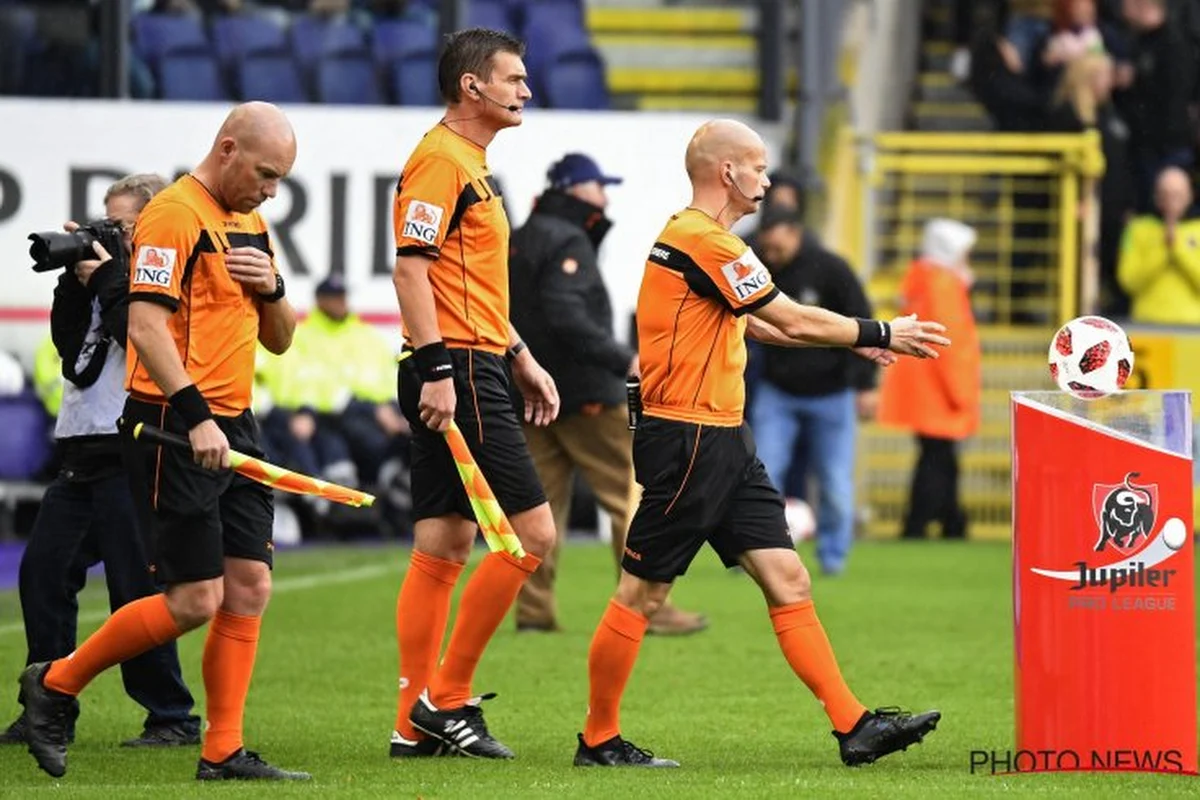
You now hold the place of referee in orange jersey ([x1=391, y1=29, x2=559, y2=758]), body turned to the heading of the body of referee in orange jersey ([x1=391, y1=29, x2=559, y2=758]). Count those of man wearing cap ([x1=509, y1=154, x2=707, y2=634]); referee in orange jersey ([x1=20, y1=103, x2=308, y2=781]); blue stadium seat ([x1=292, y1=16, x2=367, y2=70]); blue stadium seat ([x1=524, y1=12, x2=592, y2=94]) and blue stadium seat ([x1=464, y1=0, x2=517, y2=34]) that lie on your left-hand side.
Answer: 4

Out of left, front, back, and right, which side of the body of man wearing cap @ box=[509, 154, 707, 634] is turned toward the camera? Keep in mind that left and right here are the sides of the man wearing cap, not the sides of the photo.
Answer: right

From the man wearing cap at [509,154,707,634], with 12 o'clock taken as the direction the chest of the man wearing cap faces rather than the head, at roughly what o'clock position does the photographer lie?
The photographer is roughly at 4 o'clock from the man wearing cap.

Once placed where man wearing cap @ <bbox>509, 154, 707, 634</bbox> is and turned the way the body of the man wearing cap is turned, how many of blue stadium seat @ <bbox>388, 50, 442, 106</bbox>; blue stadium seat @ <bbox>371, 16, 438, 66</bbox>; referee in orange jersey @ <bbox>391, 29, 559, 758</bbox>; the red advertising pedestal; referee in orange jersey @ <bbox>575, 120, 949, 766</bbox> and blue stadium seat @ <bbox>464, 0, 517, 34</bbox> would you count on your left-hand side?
3

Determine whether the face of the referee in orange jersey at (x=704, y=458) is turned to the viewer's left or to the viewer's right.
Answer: to the viewer's right

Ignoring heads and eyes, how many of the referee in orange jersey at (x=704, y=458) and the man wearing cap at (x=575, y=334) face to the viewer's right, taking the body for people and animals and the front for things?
2

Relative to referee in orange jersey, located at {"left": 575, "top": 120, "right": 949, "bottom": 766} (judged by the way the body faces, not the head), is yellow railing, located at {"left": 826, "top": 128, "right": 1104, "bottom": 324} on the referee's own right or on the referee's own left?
on the referee's own left

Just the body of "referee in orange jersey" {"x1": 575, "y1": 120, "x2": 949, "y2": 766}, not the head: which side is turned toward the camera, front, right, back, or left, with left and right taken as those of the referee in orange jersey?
right

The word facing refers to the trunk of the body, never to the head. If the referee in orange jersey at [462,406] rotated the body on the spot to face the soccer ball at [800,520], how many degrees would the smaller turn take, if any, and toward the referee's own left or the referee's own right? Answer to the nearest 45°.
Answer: approximately 90° to the referee's own left
